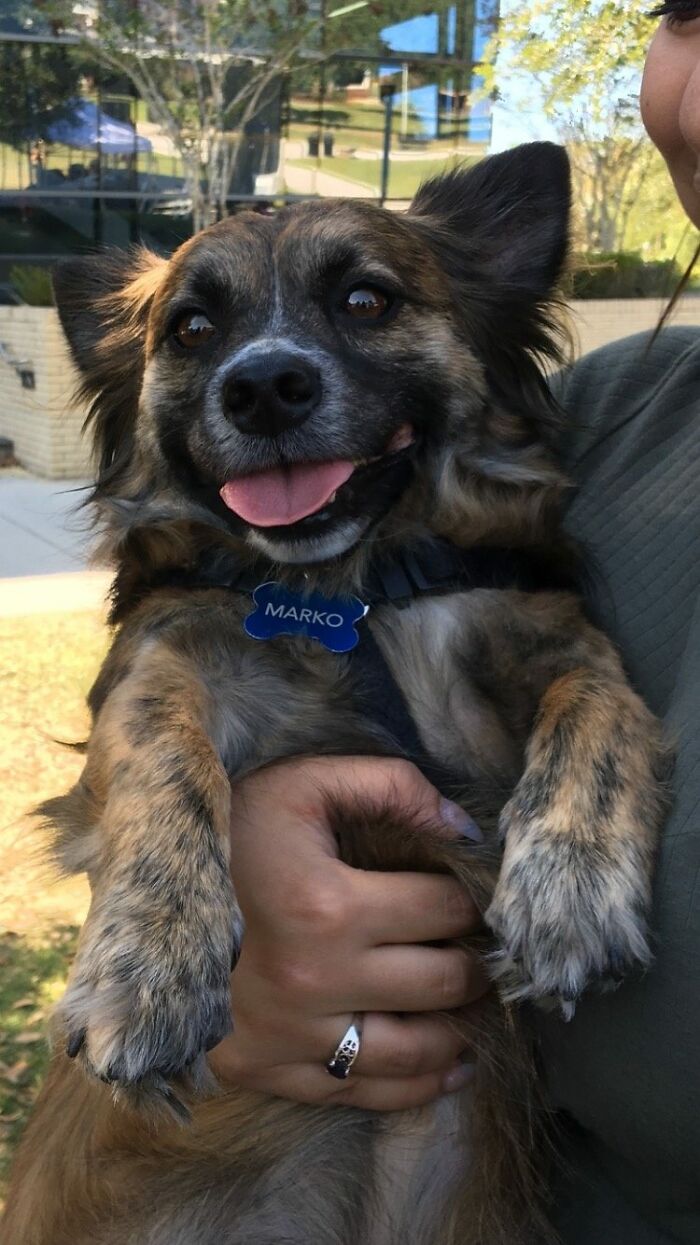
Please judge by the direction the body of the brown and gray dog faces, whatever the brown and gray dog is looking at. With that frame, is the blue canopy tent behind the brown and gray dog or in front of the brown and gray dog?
behind

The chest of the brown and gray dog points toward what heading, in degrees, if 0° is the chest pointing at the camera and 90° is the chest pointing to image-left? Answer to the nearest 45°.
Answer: approximately 0°

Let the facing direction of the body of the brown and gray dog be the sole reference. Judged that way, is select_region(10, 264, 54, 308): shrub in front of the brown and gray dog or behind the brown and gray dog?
behind
